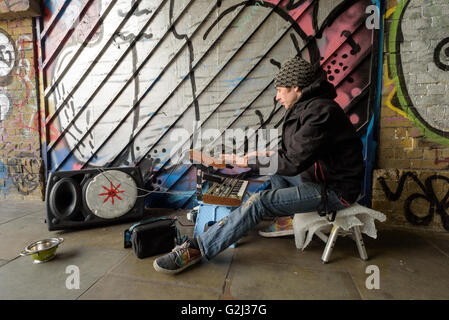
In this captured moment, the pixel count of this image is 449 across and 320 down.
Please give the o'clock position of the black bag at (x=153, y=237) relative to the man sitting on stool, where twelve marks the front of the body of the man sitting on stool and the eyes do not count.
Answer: The black bag is roughly at 12 o'clock from the man sitting on stool.

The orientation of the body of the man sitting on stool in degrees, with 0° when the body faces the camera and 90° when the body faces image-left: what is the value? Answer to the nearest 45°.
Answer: approximately 90°

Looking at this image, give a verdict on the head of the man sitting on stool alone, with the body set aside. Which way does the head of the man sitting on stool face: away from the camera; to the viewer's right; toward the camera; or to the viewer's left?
to the viewer's left

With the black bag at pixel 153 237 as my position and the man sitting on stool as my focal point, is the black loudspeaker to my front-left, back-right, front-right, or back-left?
back-left

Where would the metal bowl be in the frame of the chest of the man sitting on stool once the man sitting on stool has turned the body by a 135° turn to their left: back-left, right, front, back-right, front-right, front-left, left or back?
back-right

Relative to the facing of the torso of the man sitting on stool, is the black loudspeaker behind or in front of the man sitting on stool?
in front
